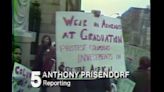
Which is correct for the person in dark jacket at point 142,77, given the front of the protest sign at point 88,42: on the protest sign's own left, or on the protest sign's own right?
on the protest sign's own left

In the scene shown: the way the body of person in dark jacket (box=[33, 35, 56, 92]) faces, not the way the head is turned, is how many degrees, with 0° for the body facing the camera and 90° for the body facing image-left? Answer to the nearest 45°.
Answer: approximately 315°

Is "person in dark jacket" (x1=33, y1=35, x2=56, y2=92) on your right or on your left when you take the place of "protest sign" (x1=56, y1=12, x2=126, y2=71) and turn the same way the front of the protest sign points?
on your right

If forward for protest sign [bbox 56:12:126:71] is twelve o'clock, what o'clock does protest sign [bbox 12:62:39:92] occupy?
protest sign [bbox 12:62:39:92] is roughly at 3 o'clock from protest sign [bbox 56:12:126:71].

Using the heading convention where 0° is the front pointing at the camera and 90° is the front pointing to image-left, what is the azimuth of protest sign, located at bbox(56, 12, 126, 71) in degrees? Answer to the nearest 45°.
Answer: approximately 0°
